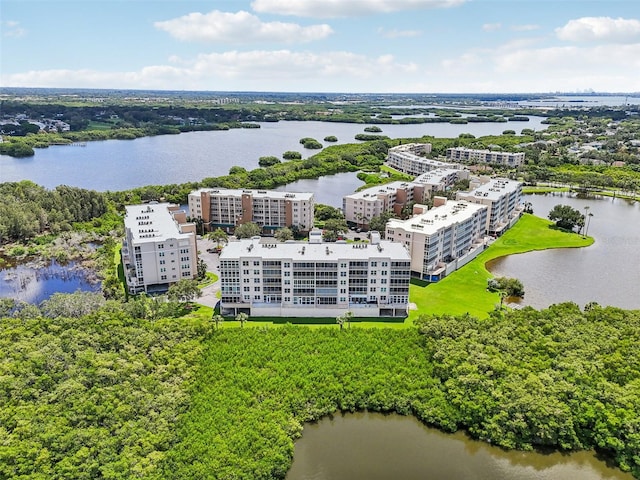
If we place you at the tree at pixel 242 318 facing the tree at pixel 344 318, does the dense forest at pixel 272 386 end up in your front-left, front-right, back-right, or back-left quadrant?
front-right

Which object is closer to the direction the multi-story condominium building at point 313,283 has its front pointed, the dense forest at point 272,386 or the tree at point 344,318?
the dense forest

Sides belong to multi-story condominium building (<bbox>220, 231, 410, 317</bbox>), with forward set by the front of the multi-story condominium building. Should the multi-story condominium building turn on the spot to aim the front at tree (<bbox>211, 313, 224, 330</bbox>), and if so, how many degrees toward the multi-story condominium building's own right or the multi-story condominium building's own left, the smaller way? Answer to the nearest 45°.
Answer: approximately 90° to the multi-story condominium building's own right

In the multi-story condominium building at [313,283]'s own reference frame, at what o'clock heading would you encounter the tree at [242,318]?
The tree is roughly at 2 o'clock from the multi-story condominium building.

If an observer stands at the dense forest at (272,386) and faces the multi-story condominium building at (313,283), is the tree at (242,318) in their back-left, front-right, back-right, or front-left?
front-left

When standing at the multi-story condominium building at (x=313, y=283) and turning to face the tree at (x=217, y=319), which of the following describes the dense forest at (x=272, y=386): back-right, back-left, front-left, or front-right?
front-left

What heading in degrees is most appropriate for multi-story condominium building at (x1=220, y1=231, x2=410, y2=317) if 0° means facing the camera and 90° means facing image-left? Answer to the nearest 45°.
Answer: approximately 0°

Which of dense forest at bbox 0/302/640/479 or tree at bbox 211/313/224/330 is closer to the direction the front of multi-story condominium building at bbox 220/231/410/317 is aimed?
the dense forest

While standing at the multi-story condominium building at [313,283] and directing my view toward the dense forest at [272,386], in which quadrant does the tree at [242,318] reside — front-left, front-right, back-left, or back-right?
front-right

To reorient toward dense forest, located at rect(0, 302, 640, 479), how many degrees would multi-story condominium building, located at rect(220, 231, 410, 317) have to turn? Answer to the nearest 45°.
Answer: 0° — it already faces it
